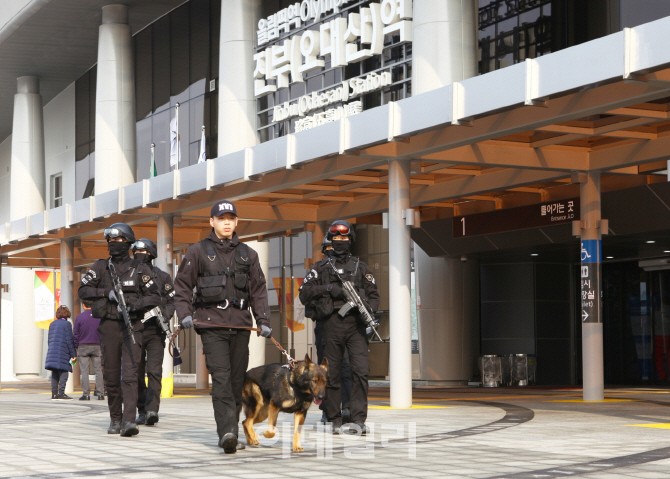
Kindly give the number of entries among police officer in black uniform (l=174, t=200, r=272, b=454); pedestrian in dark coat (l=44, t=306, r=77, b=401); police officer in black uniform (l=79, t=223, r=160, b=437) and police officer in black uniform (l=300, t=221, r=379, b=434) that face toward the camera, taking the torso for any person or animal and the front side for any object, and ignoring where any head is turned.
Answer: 3

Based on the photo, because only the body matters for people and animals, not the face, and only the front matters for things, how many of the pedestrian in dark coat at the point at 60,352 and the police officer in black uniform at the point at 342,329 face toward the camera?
1

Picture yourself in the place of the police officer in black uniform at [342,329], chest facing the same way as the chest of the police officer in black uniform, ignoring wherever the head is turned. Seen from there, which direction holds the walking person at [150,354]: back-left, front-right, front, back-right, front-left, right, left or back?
back-right

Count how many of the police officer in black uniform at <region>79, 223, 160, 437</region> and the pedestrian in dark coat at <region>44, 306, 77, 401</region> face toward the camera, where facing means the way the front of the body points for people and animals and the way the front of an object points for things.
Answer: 1

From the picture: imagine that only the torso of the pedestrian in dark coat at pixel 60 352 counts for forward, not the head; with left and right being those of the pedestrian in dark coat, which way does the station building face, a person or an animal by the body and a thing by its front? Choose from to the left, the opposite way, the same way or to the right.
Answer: the opposite way

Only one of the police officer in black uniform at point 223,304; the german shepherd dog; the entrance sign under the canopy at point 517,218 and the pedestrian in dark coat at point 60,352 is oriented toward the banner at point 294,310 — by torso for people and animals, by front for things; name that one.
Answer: the pedestrian in dark coat

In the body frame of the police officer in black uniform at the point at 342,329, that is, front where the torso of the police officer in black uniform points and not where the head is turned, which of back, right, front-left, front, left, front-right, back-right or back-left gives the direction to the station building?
back

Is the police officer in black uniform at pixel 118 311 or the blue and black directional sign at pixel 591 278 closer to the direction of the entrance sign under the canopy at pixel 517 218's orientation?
the police officer in black uniform

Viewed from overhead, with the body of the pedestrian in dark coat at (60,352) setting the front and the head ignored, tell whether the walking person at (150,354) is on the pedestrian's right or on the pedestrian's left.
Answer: on the pedestrian's right

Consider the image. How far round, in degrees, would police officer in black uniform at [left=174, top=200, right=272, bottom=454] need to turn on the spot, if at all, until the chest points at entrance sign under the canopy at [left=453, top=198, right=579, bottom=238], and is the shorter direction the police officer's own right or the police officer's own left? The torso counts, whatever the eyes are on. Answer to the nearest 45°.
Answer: approximately 135° to the police officer's own left

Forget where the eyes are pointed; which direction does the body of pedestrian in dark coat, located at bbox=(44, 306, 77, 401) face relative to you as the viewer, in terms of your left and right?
facing away from the viewer and to the right of the viewer
